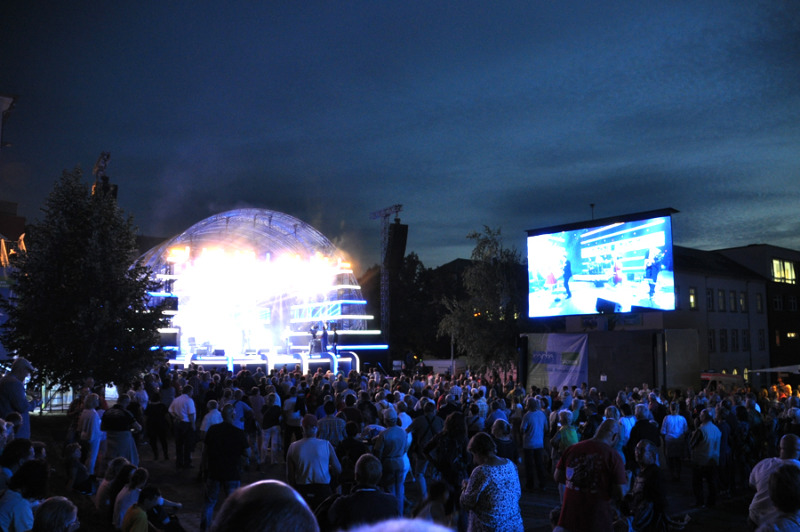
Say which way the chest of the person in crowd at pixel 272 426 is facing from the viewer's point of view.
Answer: away from the camera

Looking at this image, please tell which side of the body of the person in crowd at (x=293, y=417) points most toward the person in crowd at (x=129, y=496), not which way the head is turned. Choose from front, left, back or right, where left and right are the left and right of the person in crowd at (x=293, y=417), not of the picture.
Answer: back

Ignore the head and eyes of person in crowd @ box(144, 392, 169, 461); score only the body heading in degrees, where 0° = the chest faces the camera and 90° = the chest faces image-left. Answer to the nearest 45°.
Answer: approximately 180°

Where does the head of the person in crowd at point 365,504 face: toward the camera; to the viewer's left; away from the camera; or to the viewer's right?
away from the camera

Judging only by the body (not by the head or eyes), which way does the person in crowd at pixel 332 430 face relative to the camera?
away from the camera

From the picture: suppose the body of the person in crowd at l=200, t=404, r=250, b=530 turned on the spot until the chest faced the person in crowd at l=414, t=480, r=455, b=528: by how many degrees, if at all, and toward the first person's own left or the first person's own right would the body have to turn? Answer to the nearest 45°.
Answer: approximately 180°

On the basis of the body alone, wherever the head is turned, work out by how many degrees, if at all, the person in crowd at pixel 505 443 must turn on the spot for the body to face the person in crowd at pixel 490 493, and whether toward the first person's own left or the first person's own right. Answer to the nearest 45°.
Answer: approximately 180°

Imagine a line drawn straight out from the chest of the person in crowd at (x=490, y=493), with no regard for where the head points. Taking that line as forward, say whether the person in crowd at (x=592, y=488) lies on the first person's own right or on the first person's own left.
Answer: on the first person's own right
